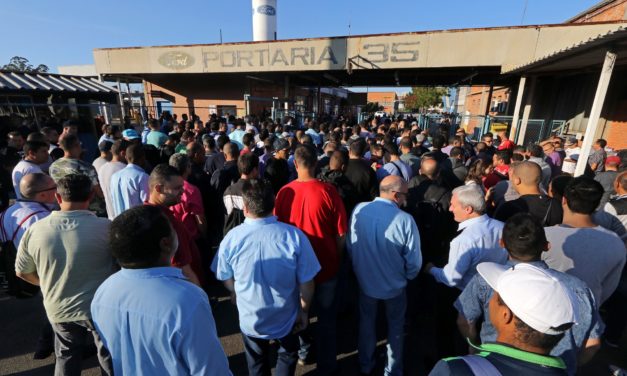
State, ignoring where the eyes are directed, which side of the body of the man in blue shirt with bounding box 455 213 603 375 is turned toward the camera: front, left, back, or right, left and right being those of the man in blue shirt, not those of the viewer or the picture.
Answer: back

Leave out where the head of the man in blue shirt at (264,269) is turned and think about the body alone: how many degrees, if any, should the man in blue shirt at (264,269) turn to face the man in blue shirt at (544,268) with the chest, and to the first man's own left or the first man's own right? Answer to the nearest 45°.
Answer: approximately 90° to the first man's own right

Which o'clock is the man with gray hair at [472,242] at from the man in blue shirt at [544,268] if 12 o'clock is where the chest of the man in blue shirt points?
The man with gray hair is roughly at 10 o'clock from the man in blue shirt.

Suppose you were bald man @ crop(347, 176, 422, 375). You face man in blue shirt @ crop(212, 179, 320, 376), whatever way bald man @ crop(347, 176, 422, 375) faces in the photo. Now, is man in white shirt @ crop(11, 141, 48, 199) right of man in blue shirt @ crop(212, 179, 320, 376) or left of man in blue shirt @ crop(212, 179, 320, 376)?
right

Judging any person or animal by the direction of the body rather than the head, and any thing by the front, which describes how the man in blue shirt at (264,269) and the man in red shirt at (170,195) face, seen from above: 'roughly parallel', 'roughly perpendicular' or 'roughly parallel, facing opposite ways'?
roughly perpendicular

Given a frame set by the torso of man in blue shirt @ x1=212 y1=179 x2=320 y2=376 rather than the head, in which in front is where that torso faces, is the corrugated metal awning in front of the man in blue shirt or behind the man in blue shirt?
in front

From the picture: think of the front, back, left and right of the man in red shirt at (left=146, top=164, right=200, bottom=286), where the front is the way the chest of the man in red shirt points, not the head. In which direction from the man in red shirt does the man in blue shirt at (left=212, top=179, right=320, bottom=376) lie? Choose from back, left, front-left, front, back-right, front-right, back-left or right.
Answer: front-right

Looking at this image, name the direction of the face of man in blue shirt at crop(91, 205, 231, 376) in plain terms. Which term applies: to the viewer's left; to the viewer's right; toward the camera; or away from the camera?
away from the camera

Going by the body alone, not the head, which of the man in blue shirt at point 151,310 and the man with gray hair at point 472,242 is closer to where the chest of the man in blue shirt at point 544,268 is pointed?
the man with gray hair

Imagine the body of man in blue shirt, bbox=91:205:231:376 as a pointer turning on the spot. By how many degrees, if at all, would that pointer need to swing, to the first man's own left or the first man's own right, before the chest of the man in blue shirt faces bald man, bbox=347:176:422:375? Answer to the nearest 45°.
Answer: approximately 45° to the first man's own right

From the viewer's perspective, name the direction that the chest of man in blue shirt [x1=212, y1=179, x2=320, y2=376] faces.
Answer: away from the camera

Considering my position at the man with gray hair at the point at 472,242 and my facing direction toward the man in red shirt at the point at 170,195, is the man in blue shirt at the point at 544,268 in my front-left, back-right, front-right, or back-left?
back-left

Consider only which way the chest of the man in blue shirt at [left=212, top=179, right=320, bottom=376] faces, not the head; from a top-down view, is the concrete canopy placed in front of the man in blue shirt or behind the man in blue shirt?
in front

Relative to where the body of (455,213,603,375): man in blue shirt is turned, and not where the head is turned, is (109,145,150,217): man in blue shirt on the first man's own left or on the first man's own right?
on the first man's own left

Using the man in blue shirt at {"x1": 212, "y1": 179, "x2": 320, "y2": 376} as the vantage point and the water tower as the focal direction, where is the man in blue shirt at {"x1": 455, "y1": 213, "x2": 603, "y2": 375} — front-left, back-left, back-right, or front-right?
back-right

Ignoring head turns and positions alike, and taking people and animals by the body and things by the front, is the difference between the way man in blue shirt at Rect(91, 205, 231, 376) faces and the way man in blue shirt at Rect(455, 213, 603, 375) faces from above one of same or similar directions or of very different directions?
same or similar directions

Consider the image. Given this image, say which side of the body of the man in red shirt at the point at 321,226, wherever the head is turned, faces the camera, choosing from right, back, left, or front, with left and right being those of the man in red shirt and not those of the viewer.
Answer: back

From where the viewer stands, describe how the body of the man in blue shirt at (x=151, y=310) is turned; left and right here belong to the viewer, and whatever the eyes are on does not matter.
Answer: facing away from the viewer and to the right of the viewer

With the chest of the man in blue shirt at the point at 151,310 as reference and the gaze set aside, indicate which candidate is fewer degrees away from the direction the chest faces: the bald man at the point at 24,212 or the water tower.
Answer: the water tower
